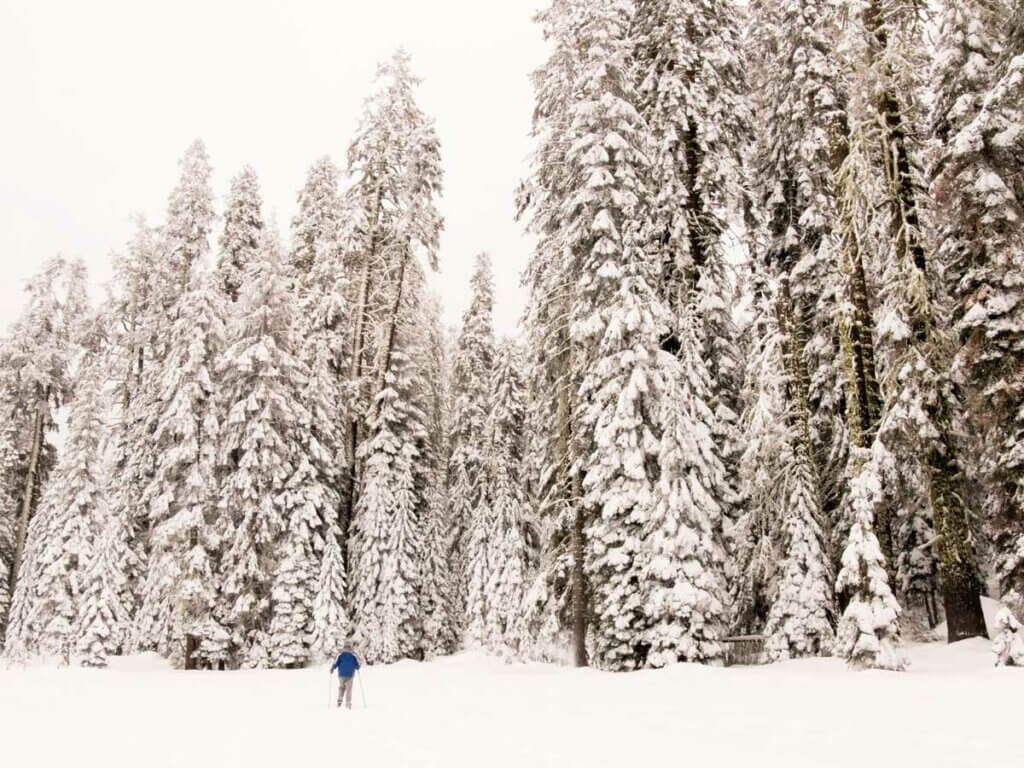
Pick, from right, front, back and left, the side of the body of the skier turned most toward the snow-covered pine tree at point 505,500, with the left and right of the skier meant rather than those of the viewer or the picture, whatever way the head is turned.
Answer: front

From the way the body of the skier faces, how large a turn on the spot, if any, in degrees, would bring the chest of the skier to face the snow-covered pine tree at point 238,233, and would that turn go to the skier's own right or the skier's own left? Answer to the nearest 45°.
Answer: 0° — they already face it

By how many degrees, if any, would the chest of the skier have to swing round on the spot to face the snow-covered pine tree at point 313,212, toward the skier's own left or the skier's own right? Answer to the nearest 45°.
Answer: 0° — they already face it

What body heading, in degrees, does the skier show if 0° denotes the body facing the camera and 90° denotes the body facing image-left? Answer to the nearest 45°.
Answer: approximately 180°

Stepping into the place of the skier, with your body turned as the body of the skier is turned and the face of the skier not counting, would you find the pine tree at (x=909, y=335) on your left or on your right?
on your right

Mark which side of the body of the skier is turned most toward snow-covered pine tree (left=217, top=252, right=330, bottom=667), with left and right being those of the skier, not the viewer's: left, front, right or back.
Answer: front

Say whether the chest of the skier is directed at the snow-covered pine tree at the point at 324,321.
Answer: yes

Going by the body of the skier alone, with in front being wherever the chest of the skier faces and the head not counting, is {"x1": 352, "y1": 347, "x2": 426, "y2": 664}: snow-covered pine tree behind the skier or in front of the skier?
in front

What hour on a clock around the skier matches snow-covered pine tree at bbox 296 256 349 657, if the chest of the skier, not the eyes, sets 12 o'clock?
The snow-covered pine tree is roughly at 12 o'clock from the skier.

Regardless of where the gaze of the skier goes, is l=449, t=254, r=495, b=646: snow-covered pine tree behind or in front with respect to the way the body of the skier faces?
in front
